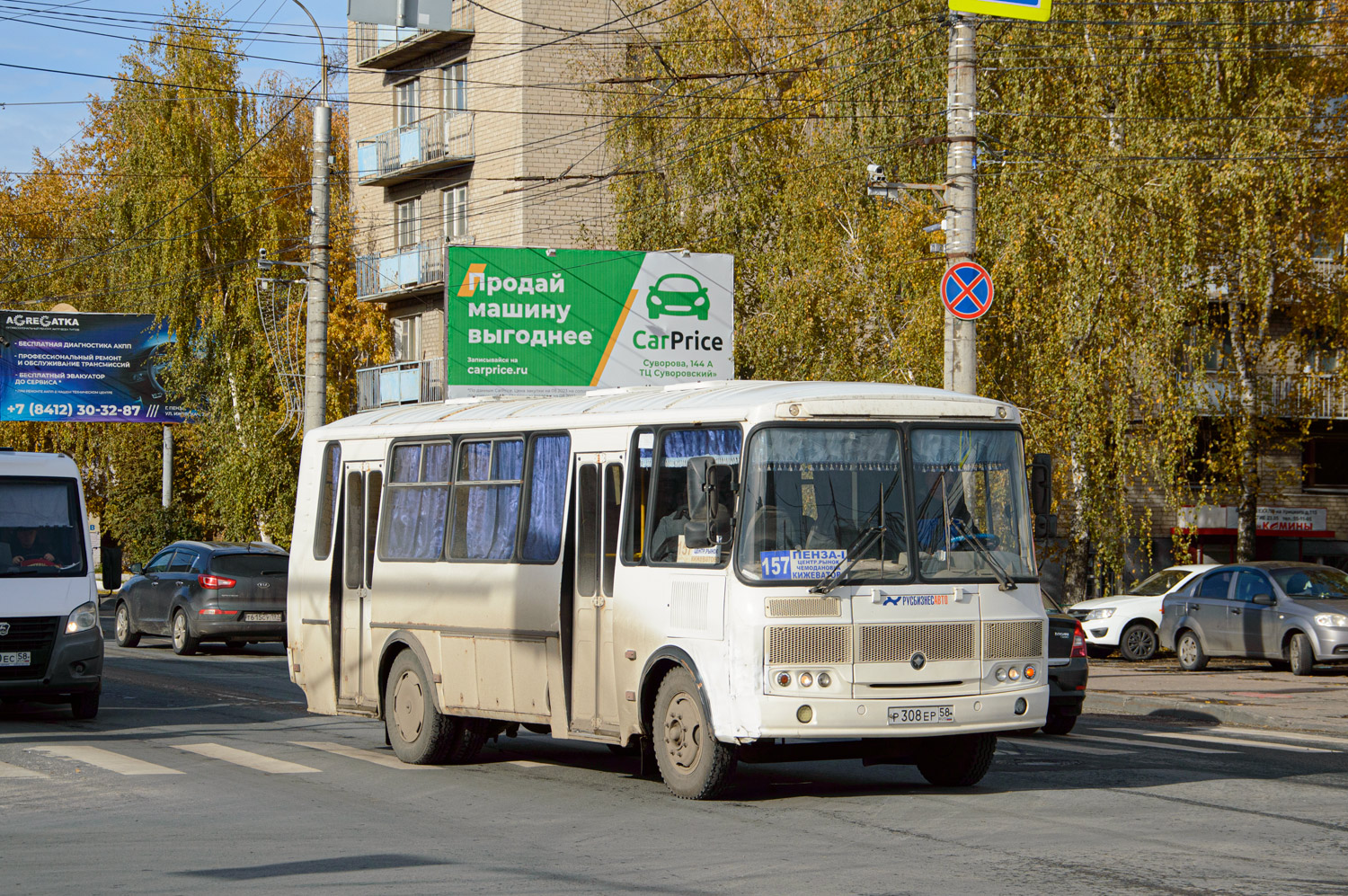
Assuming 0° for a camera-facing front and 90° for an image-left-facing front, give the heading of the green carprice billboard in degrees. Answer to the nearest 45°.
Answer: approximately 0°

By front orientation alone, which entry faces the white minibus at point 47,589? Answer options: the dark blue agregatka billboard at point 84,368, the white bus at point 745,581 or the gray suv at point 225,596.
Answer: the dark blue agregatka billboard

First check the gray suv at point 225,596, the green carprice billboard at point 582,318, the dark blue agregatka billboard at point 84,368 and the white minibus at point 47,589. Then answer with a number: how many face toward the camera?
3

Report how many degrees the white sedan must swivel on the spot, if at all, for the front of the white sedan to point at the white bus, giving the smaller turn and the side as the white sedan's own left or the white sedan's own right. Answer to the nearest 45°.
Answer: approximately 45° to the white sedan's own left

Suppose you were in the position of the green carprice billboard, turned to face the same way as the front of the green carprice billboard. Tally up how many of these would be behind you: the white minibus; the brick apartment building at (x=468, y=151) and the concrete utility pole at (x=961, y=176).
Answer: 1

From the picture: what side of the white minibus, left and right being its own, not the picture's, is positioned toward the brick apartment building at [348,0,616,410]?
back

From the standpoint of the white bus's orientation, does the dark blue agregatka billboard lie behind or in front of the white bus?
behind

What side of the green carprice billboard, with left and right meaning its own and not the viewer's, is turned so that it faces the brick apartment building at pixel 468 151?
back

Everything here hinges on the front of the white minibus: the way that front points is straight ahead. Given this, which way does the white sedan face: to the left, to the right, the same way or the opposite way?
to the right
